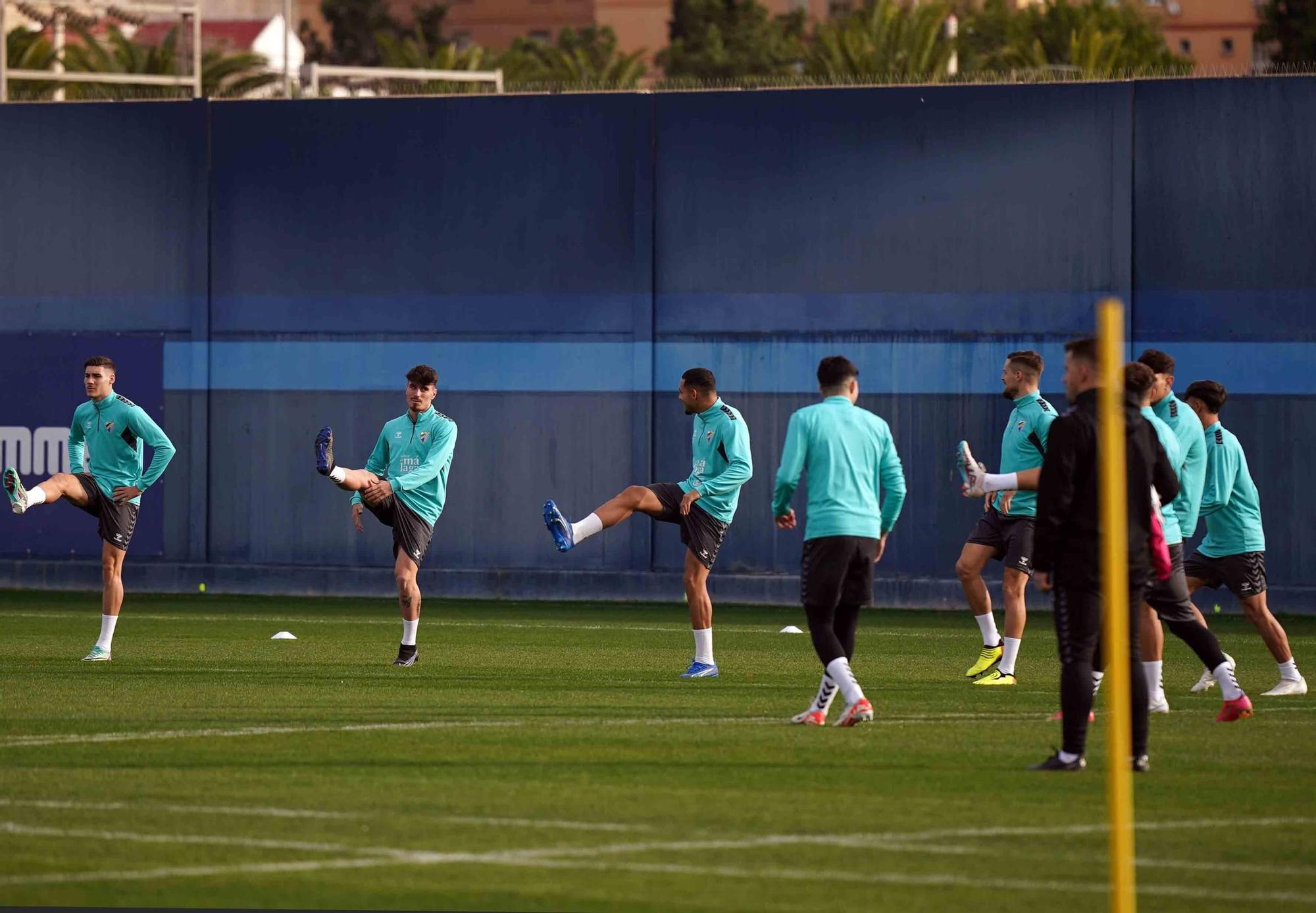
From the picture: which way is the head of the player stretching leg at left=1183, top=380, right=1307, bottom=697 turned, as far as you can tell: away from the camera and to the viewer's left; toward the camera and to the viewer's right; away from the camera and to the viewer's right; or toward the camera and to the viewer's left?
away from the camera and to the viewer's left

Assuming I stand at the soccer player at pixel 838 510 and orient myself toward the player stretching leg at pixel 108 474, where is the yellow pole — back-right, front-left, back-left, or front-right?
back-left

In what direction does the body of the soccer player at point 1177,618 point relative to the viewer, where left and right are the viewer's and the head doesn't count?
facing away from the viewer and to the left of the viewer

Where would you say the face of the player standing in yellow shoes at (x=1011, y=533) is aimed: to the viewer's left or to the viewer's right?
to the viewer's left

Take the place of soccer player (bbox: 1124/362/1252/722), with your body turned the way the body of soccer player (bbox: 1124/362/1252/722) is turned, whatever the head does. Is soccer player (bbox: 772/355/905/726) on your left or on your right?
on your left

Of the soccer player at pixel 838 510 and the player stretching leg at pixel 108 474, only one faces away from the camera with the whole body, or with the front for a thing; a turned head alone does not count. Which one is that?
the soccer player

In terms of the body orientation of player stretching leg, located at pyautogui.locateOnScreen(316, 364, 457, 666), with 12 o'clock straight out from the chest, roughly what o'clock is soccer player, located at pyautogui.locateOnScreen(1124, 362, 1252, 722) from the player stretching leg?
The soccer player is roughly at 9 o'clock from the player stretching leg.

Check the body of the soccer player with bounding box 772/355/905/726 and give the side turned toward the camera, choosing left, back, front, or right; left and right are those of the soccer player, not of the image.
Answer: back

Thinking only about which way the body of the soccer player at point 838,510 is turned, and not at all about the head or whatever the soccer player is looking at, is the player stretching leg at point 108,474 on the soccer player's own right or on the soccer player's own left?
on the soccer player's own left

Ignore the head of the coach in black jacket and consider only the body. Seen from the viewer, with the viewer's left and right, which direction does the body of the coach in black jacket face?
facing away from the viewer and to the left of the viewer

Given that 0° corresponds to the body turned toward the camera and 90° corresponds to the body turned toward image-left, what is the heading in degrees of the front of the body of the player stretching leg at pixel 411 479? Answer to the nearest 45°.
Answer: approximately 45°

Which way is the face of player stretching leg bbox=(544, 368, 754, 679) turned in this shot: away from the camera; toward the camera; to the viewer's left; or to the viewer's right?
to the viewer's left

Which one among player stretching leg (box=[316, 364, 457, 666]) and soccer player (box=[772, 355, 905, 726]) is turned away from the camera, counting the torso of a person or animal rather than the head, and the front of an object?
the soccer player
